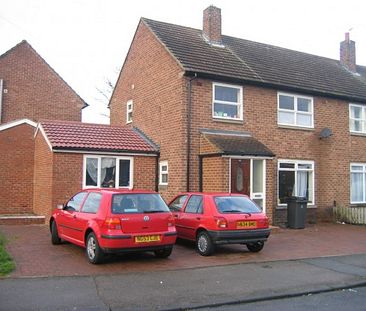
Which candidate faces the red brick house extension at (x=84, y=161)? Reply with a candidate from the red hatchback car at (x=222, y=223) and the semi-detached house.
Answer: the red hatchback car

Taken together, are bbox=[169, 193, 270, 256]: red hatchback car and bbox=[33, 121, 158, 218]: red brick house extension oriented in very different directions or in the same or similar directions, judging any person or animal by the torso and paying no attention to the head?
very different directions

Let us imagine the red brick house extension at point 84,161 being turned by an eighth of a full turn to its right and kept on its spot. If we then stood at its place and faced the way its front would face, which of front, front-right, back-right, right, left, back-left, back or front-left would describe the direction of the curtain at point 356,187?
back-left

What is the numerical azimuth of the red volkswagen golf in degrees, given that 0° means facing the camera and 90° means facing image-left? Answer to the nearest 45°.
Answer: approximately 135°

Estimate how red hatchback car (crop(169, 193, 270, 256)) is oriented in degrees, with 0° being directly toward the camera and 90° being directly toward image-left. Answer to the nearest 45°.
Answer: approximately 135°

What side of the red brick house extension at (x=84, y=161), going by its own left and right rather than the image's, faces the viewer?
front

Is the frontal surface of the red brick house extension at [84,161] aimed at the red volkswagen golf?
yes

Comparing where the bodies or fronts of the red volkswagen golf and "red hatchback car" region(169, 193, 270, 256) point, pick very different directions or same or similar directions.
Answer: same or similar directions

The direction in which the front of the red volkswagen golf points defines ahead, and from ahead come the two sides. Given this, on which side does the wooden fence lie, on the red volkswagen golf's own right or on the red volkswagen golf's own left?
on the red volkswagen golf's own right

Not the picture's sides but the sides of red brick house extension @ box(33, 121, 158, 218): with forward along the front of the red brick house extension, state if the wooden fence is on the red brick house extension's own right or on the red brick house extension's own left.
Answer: on the red brick house extension's own left

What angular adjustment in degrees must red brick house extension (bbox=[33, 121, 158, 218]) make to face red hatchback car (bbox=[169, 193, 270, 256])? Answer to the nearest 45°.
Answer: approximately 45° to its left

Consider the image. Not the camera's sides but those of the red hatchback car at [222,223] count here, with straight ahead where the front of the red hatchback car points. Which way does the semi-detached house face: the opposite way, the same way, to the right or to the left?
the opposite way

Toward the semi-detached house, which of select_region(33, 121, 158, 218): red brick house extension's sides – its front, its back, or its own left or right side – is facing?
left

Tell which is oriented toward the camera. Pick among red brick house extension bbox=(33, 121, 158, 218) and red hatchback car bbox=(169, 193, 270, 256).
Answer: the red brick house extension

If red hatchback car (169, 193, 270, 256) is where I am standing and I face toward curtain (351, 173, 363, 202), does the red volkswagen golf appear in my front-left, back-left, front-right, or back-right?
back-left

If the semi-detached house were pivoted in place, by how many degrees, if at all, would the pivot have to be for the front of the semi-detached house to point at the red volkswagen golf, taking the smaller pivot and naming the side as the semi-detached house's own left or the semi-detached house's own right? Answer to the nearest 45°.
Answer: approximately 45° to the semi-detached house's own right
